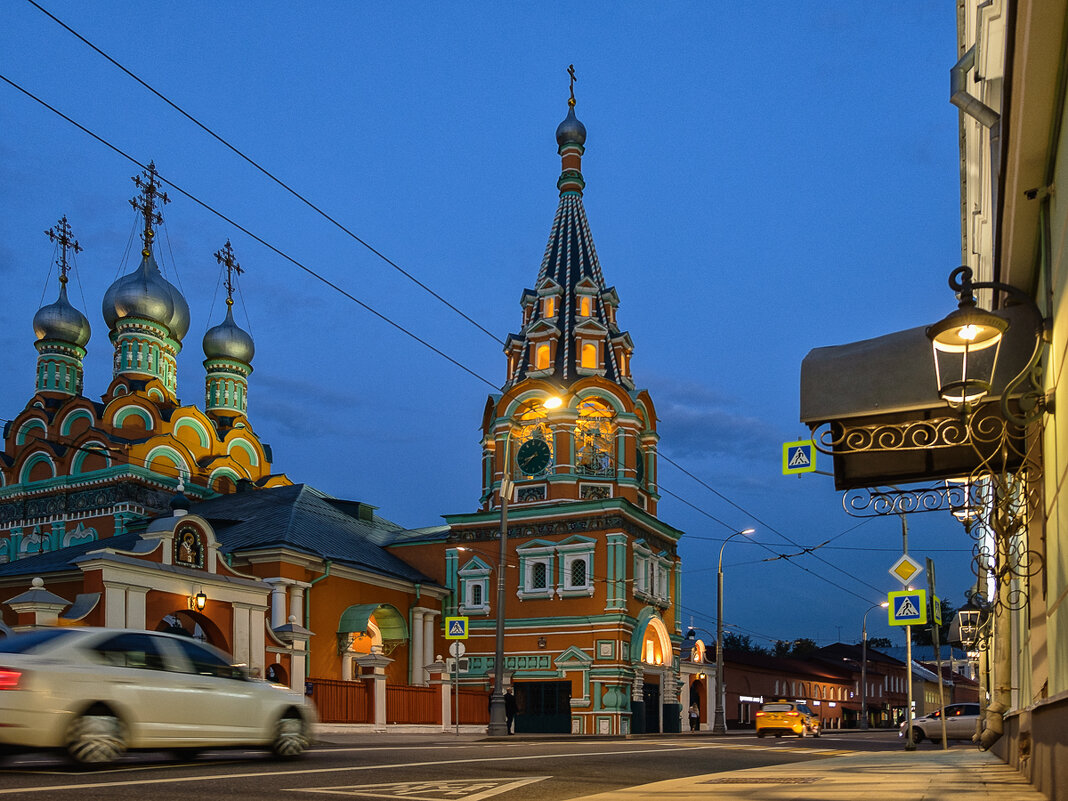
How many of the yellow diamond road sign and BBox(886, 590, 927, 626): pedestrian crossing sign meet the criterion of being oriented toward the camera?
2

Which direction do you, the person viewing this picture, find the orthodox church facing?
facing the viewer and to the right of the viewer

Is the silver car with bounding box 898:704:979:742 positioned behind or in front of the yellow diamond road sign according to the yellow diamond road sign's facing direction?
behind

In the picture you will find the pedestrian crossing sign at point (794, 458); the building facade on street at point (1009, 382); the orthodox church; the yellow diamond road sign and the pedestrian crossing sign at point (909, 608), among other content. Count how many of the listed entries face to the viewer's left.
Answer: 1

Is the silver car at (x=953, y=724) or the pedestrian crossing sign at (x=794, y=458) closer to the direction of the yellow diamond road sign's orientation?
the pedestrian crossing sign

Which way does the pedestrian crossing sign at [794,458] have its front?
toward the camera

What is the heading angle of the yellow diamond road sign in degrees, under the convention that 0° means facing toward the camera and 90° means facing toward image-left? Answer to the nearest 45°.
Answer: approximately 0°

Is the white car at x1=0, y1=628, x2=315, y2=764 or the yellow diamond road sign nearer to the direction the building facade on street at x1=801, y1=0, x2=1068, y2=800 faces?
the white car

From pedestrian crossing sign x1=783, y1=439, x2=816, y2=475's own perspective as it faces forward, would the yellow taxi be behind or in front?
behind

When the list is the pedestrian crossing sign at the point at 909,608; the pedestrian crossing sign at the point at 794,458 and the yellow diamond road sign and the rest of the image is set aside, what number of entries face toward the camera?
3
